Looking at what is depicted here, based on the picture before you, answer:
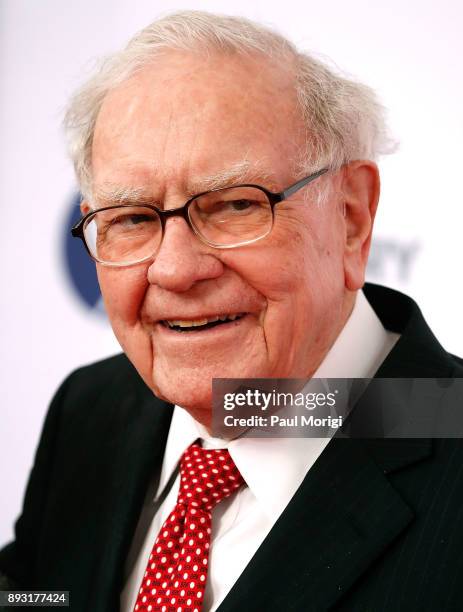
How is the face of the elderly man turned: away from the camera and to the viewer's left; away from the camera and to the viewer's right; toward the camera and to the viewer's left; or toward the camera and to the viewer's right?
toward the camera and to the viewer's left

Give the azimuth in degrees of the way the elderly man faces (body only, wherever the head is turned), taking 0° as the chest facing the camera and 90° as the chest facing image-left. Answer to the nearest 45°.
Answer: approximately 45°
